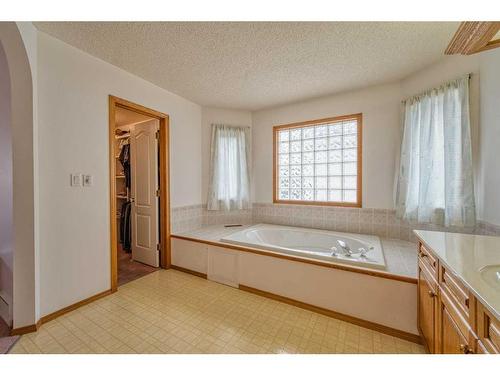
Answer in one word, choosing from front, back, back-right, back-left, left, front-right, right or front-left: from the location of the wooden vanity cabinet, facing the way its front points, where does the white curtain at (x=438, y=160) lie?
right

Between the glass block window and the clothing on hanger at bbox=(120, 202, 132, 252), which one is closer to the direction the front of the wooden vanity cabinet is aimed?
the clothing on hanger

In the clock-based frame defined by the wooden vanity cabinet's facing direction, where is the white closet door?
The white closet door is roughly at 12 o'clock from the wooden vanity cabinet.

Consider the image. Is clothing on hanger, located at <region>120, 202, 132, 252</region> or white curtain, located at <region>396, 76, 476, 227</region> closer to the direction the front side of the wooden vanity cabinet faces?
the clothing on hanger

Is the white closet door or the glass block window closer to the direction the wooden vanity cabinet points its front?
the white closet door

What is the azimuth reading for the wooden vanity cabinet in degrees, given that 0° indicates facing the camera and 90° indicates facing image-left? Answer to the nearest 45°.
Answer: approximately 90°

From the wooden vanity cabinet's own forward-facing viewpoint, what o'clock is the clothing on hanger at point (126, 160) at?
The clothing on hanger is roughly at 12 o'clock from the wooden vanity cabinet.

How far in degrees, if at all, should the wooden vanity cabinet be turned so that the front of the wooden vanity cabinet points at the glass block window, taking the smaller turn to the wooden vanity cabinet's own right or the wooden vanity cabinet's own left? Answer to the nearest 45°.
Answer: approximately 45° to the wooden vanity cabinet's own right

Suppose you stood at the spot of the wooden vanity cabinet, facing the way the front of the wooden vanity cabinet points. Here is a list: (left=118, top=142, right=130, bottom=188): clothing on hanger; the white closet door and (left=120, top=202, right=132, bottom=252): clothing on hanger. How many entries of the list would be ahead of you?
3

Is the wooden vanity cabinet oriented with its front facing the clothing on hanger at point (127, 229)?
yes
